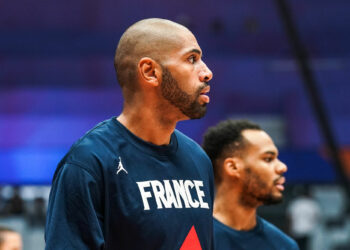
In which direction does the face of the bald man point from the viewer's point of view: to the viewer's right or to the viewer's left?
to the viewer's right

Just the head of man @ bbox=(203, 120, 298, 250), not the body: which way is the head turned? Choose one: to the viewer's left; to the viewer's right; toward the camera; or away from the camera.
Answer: to the viewer's right

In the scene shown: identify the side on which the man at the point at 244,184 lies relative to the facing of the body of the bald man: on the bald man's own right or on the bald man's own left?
on the bald man's own left

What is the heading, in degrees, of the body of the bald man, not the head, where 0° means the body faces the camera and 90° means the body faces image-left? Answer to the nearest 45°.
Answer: approximately 315°
